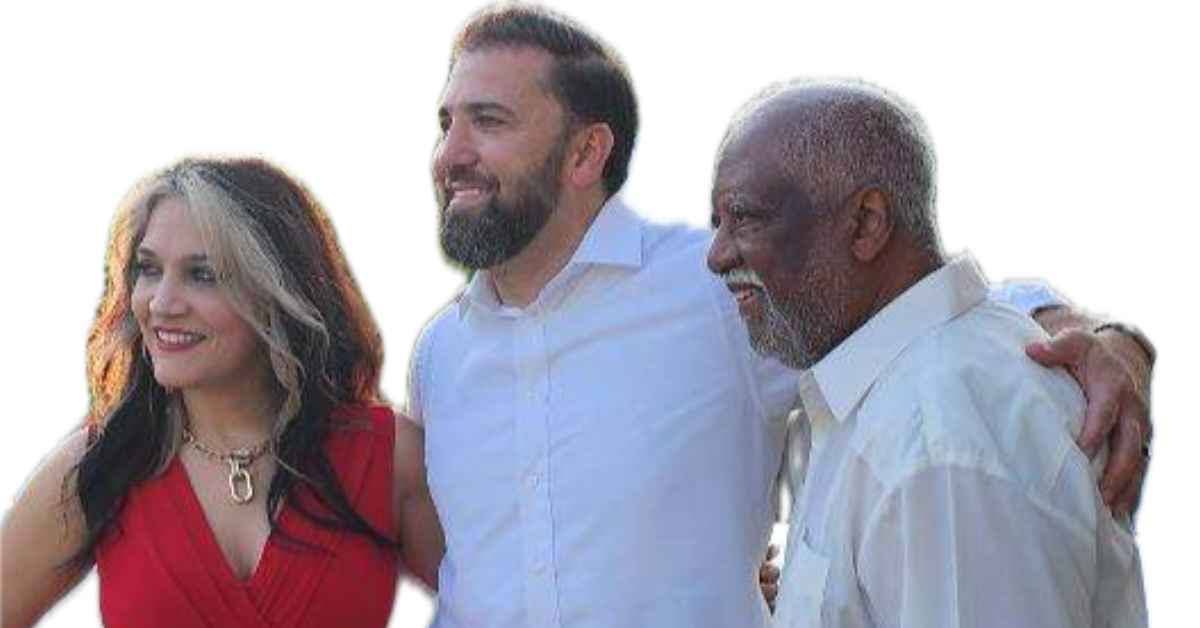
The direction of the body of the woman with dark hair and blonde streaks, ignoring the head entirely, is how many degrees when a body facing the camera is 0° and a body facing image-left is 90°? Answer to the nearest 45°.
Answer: approximately 0°

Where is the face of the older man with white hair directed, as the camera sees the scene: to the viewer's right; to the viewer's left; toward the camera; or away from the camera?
to the viewer's left

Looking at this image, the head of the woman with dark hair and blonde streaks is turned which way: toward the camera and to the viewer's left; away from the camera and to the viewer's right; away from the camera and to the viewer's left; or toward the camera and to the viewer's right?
toward the camera and to the viewer's left

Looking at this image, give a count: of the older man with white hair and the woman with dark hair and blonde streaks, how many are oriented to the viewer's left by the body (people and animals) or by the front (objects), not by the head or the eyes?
1

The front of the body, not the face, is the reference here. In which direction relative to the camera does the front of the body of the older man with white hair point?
to the viewer's left

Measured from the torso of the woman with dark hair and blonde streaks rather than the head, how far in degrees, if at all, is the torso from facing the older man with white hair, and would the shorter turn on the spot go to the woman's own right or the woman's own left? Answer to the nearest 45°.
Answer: approximately 45° to the woman's own left
